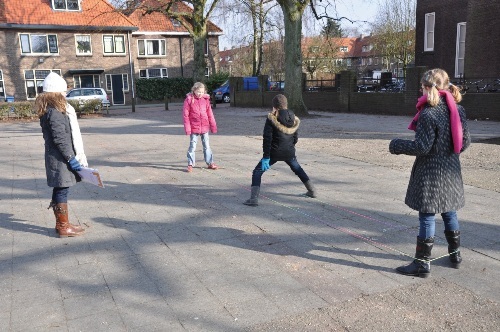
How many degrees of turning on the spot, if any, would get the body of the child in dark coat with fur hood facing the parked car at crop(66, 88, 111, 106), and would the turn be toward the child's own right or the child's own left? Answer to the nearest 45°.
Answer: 0° — they already face it

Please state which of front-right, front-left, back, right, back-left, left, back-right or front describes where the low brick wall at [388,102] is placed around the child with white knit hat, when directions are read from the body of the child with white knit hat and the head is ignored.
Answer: front-left

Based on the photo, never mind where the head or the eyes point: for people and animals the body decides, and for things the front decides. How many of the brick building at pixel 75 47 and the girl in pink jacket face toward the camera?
2

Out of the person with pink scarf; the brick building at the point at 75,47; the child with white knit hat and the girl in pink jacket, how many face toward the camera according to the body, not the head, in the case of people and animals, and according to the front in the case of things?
2

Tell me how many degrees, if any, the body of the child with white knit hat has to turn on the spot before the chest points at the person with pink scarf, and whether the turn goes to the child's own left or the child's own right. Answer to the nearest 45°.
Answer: approximately 45° to the child's own right

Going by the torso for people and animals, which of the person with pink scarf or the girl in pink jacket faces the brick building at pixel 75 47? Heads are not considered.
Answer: the person with pink scarf

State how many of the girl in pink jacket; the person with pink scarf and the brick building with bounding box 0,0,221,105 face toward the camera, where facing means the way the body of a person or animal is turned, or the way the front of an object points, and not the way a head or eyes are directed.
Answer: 2

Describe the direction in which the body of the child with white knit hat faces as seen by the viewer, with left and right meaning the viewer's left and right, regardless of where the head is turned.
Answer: facing to the right of the viewer

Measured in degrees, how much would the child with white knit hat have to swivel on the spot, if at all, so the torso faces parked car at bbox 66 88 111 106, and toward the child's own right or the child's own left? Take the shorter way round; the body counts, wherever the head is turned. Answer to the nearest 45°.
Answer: approximately 90° to the child's own left

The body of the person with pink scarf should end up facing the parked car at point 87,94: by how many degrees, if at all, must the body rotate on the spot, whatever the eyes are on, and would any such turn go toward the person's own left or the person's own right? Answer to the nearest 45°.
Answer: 0° — they already face it

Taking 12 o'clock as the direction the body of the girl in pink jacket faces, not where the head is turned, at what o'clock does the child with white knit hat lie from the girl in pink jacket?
The child with white knit hat is roughly at 1 o'clock from the girl in pink jacket.

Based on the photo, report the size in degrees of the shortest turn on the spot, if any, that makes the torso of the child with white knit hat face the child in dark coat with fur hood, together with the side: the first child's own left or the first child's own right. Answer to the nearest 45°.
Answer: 0° — they already face them

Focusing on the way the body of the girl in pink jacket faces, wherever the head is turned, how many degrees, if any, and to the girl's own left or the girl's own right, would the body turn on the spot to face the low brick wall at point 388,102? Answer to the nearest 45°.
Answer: approximately 135° to the girl's own left

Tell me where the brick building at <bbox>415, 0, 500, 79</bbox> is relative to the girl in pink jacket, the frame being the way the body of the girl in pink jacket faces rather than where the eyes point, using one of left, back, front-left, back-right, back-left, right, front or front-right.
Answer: back-left

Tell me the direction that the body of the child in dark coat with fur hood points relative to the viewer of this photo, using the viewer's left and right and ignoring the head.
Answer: facing away from the viewer and to the left of the viewer
